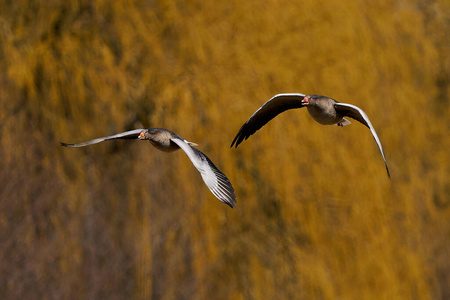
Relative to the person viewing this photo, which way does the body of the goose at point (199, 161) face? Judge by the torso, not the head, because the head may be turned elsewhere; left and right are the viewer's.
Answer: facing the viewer and to the left of the viewer
